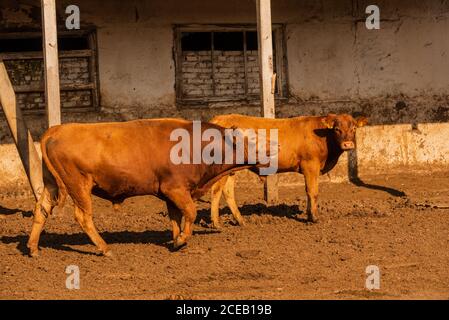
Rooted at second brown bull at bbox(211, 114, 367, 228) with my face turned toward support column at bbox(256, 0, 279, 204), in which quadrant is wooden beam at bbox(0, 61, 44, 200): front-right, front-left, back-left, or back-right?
front-left

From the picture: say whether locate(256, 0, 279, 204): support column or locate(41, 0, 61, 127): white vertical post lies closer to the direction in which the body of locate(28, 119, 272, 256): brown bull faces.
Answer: the support column

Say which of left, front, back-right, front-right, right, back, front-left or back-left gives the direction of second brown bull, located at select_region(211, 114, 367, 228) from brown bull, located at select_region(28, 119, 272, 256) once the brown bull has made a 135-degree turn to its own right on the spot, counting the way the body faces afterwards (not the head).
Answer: back

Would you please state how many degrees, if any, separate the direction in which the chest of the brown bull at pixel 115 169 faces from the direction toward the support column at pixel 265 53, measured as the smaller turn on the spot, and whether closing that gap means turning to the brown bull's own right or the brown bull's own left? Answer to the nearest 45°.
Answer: approximately 45° to the brown bull's own left

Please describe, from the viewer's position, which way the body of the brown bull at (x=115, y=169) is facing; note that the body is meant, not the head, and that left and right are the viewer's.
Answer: facing to the right of the viewer

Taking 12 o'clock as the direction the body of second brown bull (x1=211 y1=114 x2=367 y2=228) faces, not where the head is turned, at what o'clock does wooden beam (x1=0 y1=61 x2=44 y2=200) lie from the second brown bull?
The wooden beam is roughly at 6 o'clock from the second brown bull.

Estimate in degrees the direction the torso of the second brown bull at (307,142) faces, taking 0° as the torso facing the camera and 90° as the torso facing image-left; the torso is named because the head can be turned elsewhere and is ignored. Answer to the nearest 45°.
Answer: approximately 270°

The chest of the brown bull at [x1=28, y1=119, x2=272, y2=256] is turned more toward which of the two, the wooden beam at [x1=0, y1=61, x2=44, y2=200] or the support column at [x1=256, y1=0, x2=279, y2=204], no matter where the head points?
the support column

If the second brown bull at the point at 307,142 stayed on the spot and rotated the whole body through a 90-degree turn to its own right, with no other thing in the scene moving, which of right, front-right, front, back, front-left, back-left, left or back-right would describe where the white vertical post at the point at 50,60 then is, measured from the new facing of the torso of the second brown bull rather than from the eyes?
right
